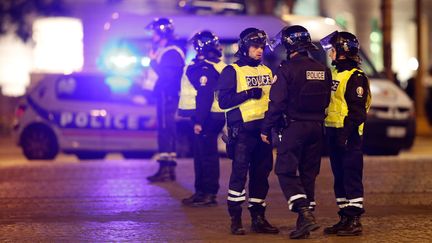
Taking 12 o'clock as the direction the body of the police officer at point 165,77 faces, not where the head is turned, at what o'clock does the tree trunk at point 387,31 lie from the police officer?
The tree trunk is roughly at 4 o'clock from the police officer.

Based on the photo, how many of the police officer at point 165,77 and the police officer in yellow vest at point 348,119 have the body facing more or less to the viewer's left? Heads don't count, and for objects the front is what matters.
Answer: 2

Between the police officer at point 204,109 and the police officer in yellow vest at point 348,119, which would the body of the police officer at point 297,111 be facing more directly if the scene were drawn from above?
the police officer

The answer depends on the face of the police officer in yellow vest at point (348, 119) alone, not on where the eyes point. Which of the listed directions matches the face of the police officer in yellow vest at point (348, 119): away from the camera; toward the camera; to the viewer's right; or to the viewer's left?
to the viewer's left

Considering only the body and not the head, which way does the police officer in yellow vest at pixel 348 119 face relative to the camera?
to the viewer's left

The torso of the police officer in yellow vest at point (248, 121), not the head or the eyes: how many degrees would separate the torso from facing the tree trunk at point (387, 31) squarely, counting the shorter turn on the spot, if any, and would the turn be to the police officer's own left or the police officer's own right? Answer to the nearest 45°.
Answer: approximately 135° to the police officer's own left

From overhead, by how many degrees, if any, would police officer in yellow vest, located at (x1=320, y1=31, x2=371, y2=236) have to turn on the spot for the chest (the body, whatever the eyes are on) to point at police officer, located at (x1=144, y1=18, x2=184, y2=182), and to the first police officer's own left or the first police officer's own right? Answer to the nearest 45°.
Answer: approximately 45° to the first police officer's own right

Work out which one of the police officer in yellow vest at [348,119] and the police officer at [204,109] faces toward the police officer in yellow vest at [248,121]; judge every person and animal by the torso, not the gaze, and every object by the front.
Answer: the police officer in yellow vest at [348,119]
